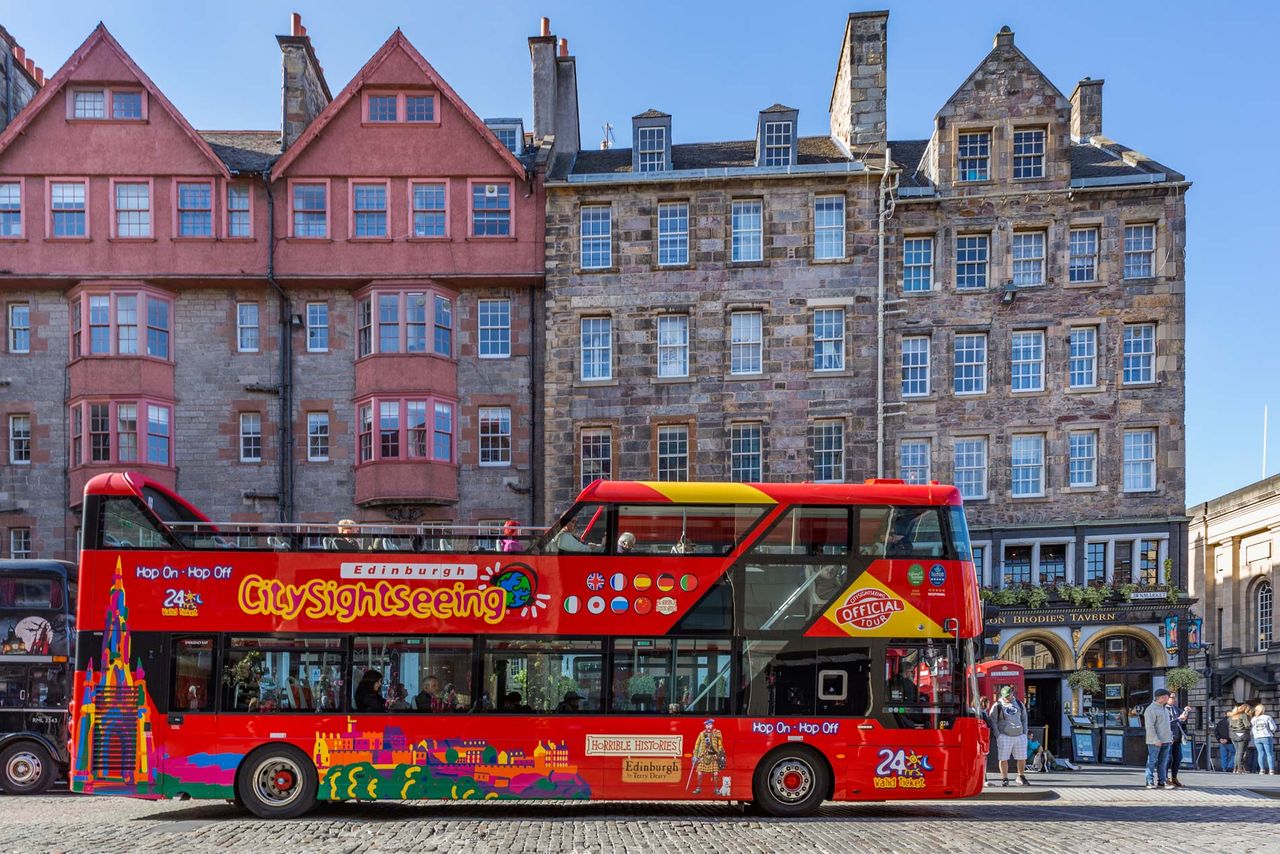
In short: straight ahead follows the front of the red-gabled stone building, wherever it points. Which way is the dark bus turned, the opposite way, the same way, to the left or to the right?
to the left

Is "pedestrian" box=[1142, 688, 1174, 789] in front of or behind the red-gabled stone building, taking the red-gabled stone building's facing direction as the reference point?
in front

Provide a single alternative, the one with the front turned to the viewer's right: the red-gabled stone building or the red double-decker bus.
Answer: the red double-decker bus

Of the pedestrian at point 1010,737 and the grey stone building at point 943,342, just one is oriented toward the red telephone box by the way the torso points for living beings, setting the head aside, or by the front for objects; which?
the grey stone building

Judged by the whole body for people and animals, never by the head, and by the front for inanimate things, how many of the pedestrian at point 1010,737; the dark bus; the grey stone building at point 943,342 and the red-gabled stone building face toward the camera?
3

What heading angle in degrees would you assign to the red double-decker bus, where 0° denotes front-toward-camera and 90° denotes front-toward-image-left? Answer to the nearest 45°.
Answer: approximately 270°

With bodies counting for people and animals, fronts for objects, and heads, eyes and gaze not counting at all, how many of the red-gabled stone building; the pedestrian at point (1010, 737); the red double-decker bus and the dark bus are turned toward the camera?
2

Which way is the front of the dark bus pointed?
to the viewer's right

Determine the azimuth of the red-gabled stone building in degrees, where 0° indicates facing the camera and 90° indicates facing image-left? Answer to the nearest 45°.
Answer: approximately 0°
